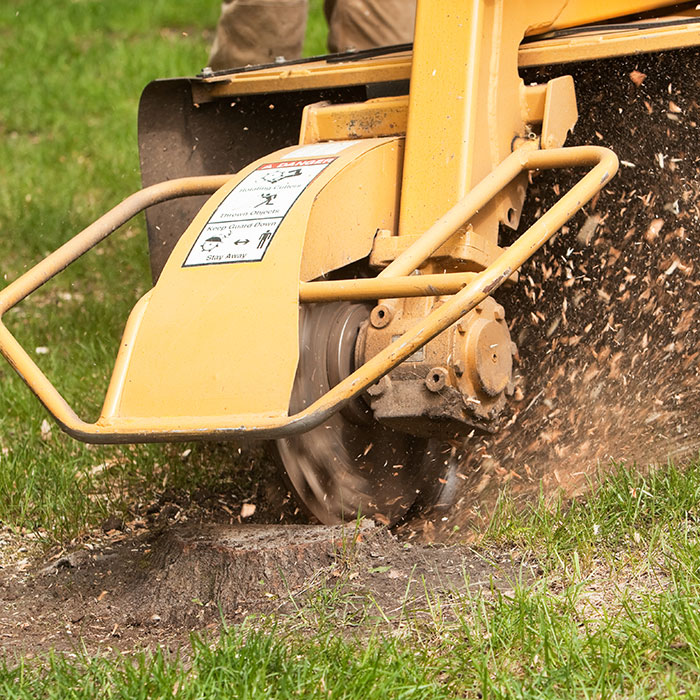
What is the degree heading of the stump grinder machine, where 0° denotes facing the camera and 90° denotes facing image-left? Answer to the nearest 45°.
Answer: approximately 45°
